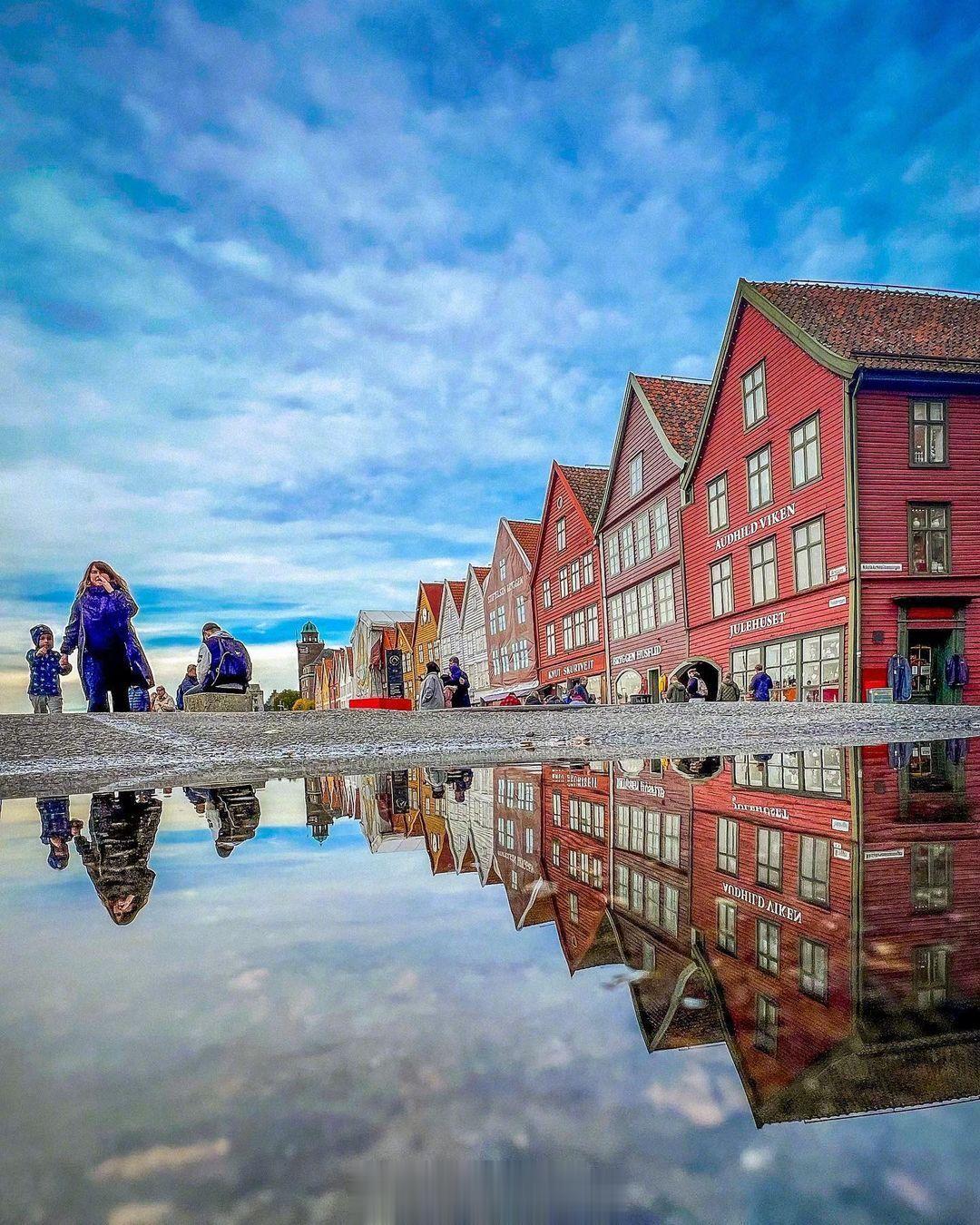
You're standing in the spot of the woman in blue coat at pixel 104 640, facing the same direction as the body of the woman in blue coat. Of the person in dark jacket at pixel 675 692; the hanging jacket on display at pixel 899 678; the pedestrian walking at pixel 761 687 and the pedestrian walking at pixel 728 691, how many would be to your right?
0

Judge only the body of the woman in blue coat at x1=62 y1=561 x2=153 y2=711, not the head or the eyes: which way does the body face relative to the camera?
toward the camera

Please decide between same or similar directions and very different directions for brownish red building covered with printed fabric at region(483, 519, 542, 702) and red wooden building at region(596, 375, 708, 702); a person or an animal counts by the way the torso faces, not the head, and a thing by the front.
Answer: same or similar directions

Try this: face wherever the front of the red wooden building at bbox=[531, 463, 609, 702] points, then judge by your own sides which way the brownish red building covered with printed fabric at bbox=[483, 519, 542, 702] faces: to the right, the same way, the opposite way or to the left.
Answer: the same way

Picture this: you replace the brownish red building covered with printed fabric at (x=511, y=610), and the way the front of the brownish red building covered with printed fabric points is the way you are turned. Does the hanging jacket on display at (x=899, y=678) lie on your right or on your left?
on your left

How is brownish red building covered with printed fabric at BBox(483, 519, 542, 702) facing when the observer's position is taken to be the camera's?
facing the viewer and to the left of the viewer

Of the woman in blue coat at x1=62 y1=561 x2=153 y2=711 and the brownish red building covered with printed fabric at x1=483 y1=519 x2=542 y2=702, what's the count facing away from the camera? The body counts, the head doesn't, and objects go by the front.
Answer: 0

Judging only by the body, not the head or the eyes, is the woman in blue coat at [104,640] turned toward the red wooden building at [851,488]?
no

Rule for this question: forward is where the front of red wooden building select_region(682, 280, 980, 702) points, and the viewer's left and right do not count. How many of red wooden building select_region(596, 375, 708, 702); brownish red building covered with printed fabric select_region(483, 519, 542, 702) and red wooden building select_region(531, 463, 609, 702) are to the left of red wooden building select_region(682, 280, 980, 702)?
0

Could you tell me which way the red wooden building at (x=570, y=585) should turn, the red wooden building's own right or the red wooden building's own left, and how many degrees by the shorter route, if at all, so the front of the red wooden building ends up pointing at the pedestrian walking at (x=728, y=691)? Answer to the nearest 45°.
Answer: approximately 45° to the red wooden building's own left

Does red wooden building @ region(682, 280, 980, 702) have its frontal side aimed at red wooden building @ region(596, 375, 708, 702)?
no

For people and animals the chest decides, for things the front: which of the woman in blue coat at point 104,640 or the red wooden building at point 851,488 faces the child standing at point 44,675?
the red wooden building

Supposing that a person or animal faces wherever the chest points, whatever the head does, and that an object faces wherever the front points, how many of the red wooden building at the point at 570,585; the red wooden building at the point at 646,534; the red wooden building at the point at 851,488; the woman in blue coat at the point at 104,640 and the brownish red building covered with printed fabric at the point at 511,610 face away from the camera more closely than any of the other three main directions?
0

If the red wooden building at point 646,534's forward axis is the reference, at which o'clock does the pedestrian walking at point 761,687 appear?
The pedestrian walking is roughly at 10 o'clock from the red wooden building.
